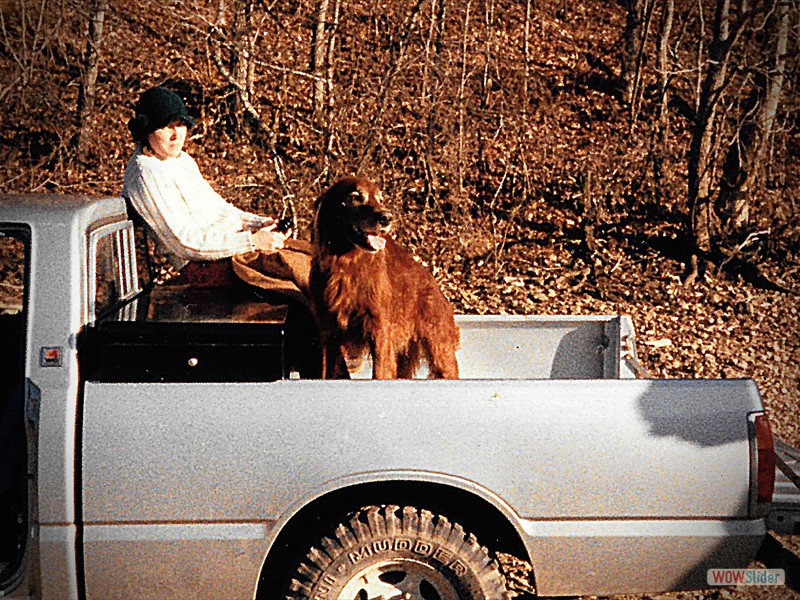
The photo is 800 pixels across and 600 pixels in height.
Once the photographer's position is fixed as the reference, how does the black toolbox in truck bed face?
facing the viewer

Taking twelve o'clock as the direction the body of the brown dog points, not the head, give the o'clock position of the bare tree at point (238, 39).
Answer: The bare tree is roughly at 4 o'clock from the brown dog.

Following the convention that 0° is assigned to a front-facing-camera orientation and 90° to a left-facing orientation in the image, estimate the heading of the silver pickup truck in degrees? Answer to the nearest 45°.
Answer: approximately 90°

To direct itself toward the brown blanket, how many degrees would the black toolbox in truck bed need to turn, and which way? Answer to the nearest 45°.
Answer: approximately 180°

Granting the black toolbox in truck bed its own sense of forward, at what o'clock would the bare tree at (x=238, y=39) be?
The bare tree is roughly at 6 o'clock from the black toolbox in truck bed.

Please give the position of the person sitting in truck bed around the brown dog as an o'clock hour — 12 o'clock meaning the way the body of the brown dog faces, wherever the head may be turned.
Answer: The person sitting in truck bed is roughly at 2 o'clock from the brown dog.

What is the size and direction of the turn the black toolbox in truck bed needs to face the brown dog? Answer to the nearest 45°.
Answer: approximately 135° to its left

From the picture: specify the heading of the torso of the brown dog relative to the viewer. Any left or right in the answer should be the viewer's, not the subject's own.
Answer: facing the viewer and to the left of the viewer

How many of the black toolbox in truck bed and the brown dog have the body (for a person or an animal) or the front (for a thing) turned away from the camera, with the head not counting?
0
